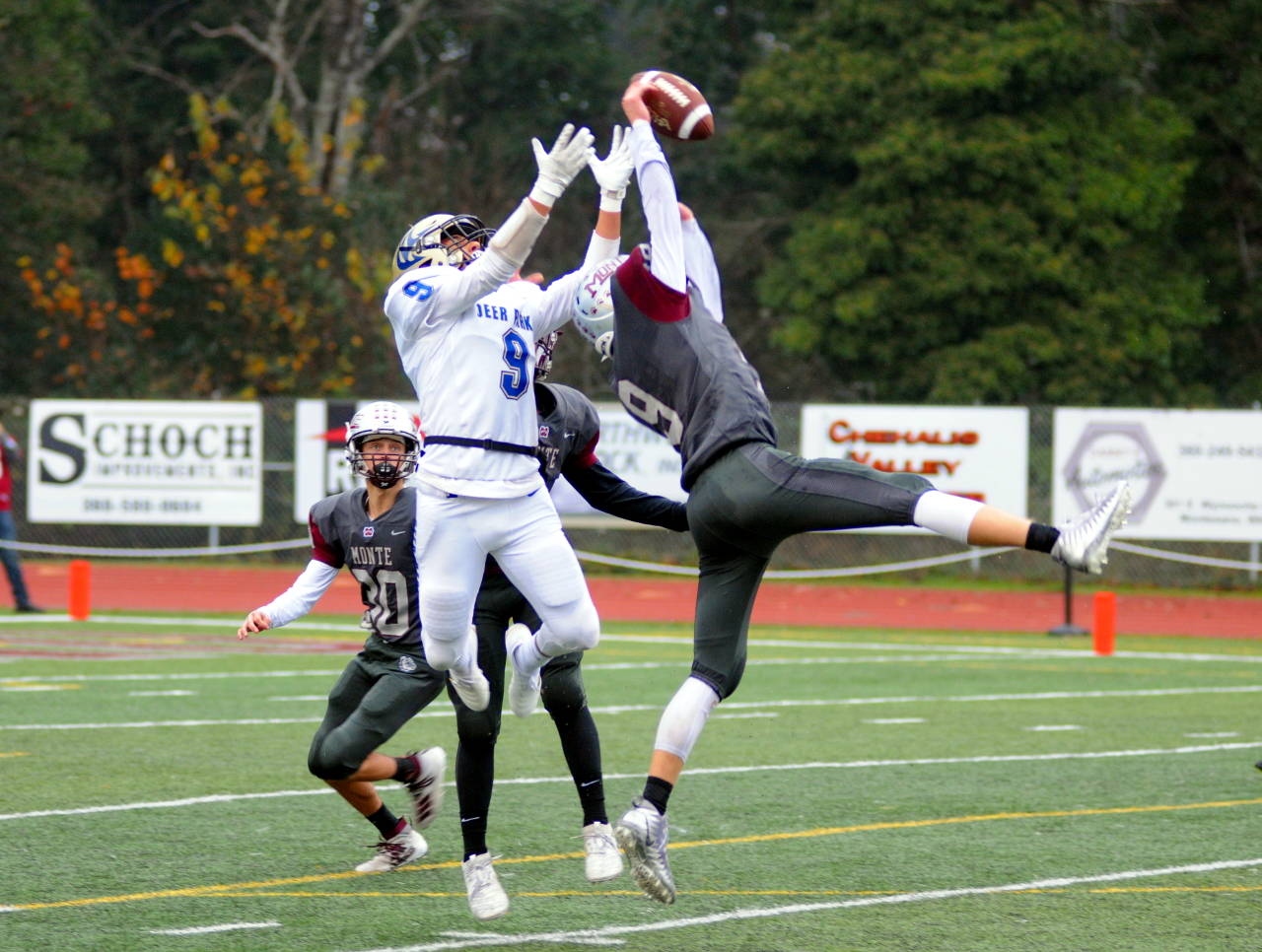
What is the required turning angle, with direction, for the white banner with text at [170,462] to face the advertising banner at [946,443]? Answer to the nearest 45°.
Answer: approximately 45° to its left

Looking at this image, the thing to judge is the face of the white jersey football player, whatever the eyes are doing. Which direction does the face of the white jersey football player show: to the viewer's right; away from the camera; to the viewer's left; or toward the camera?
to the viewer's right

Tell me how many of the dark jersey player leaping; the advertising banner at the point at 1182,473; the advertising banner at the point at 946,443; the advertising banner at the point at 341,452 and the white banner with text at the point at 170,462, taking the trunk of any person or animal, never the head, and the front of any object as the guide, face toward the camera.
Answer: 4

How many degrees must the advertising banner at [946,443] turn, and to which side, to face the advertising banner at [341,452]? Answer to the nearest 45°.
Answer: approximately 90° to its right

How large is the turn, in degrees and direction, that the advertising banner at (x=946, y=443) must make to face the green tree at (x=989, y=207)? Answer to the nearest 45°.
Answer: approximately 180°

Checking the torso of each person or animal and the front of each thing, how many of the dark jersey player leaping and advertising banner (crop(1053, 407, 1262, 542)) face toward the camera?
1

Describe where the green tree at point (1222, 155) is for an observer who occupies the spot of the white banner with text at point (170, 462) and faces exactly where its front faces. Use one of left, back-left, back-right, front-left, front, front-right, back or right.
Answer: left

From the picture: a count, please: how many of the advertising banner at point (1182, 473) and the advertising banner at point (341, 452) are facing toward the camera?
2

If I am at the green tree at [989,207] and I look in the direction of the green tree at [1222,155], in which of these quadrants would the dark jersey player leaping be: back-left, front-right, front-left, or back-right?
back-right
